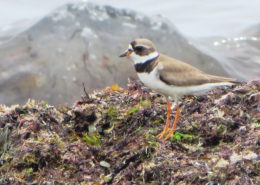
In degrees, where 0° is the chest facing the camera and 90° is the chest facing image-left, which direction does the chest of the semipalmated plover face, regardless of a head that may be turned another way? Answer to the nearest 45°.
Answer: approximately 90°
